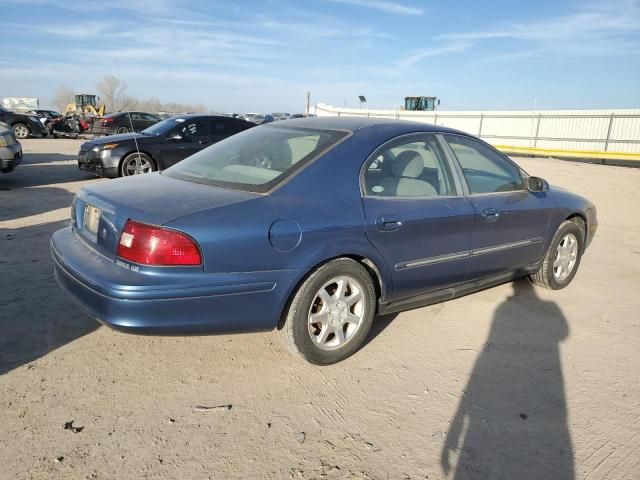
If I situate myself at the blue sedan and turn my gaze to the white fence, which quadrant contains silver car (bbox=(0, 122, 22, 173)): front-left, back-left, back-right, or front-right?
front-left

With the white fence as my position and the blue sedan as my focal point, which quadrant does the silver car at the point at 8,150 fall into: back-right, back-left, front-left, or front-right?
front-right

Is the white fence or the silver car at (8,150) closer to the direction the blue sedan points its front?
the white fence

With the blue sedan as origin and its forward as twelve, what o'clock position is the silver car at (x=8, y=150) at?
The silver car is roughly at 9 o'clock from the blue sedan.

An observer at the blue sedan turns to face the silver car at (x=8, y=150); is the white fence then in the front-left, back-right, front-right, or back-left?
front-right

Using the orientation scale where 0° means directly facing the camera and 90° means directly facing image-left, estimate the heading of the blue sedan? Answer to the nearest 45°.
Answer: approximately 225°

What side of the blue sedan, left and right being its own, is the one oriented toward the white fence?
front
